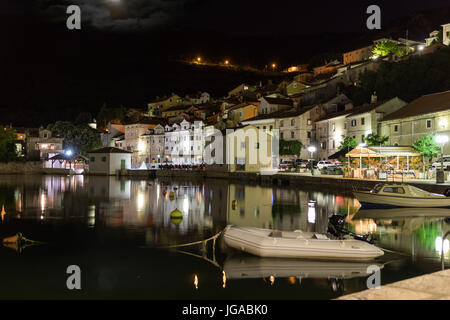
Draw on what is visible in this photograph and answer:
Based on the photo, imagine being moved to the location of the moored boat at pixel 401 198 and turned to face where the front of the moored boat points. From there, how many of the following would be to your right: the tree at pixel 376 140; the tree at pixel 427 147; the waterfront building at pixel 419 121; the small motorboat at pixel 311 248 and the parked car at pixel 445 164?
4

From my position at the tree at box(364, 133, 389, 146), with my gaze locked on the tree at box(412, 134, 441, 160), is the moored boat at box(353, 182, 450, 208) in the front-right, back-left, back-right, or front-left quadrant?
front-right

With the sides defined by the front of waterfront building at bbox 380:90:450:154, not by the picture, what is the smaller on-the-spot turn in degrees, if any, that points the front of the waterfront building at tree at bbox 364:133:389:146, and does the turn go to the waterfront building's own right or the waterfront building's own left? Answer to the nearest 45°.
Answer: approximately 45° to the waterfront building's own right

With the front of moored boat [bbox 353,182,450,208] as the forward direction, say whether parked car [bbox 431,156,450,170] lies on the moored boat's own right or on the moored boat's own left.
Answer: on the moored boat's own right

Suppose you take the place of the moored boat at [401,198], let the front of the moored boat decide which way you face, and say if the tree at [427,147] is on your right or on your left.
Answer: on your right

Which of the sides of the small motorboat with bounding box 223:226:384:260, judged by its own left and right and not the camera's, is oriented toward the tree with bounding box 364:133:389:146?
right

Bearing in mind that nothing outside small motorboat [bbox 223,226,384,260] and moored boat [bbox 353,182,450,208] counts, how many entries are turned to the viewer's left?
2

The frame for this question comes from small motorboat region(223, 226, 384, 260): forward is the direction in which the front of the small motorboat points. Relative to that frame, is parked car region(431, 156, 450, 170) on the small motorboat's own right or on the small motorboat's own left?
on the small motorboat's own right

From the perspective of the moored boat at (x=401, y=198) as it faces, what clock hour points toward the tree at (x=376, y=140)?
The tree is roughly at 3 o'clock from the moored boat.

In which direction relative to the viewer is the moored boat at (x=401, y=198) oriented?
to the viewer's left

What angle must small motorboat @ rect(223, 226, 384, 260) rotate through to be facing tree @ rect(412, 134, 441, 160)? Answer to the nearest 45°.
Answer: approximately 90° to its right

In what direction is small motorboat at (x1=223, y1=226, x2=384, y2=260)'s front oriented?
to the viewer's left

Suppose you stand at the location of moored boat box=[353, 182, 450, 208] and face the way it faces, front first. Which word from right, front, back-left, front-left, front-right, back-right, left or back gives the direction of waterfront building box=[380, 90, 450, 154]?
right

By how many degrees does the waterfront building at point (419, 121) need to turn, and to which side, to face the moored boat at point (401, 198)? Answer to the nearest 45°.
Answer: approximately 45° to its left
